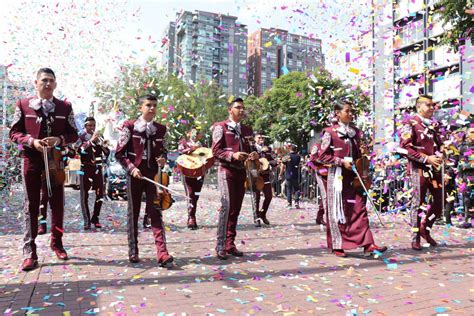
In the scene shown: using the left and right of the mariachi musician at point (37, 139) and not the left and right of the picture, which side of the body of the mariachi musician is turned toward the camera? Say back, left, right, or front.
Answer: front

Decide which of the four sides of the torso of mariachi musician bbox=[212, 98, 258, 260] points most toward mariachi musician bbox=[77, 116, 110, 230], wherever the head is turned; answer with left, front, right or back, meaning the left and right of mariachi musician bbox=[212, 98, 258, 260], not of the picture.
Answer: back

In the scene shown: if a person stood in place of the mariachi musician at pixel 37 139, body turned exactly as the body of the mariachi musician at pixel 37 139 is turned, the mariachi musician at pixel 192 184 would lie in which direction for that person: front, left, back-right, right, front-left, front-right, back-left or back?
back-left

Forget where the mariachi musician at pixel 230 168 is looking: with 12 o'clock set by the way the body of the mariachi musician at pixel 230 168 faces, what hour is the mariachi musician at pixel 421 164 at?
the mariachi musician at pixel 421 164 is roughly at 10 o'clock from the mariachi musician at pixel 230 168.

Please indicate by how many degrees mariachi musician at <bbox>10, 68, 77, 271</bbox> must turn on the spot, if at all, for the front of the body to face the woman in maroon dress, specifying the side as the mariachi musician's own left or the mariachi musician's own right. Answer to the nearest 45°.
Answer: approximately 90° to the mariachi musician's own left

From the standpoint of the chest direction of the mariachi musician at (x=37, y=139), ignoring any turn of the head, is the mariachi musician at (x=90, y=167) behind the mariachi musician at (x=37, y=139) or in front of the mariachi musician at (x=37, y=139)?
behind

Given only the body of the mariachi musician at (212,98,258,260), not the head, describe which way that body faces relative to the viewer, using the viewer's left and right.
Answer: facing the viewer and to the right of the viewer

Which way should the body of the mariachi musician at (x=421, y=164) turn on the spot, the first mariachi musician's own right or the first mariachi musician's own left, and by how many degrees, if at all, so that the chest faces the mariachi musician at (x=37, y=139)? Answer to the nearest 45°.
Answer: approximately 90° to the first mariachi musician's own right

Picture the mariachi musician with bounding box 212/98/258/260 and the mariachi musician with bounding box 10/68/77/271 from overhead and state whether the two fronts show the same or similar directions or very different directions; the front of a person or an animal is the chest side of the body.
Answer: same or similar directions

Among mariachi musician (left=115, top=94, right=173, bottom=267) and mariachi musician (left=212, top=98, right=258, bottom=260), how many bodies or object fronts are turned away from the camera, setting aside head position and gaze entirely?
0
